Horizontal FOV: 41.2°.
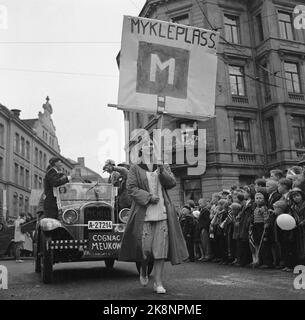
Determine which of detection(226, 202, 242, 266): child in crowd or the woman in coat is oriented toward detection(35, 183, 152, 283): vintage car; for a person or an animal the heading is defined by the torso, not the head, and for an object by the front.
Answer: the child in crowd

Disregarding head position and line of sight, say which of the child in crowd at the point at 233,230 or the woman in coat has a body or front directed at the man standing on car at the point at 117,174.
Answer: the child in crowd

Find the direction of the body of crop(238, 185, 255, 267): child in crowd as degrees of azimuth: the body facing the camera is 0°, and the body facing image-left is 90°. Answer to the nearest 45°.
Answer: approximately 45°

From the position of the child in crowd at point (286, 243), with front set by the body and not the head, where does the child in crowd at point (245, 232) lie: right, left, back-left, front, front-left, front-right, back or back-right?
front-right

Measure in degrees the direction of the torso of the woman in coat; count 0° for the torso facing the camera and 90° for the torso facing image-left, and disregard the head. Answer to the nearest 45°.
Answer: approximately 0°

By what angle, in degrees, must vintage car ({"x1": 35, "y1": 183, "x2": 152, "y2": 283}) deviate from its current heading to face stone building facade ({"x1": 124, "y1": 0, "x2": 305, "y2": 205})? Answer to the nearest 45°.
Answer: approximately 135° to its left

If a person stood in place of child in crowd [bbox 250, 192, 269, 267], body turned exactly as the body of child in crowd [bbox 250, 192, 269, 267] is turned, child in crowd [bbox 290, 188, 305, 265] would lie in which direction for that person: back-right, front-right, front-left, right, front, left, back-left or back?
left

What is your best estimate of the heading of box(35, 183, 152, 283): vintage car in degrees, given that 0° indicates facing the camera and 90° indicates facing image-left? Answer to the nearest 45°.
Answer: approximately 0°

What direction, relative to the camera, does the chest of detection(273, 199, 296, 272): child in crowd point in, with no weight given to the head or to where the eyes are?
to the viewer's left

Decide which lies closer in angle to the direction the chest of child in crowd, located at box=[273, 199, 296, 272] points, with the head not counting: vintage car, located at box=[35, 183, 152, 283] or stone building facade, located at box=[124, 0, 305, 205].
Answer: the vintage car

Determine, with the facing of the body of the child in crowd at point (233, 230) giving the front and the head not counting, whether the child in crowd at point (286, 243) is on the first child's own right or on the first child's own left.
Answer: on the first child's own left
